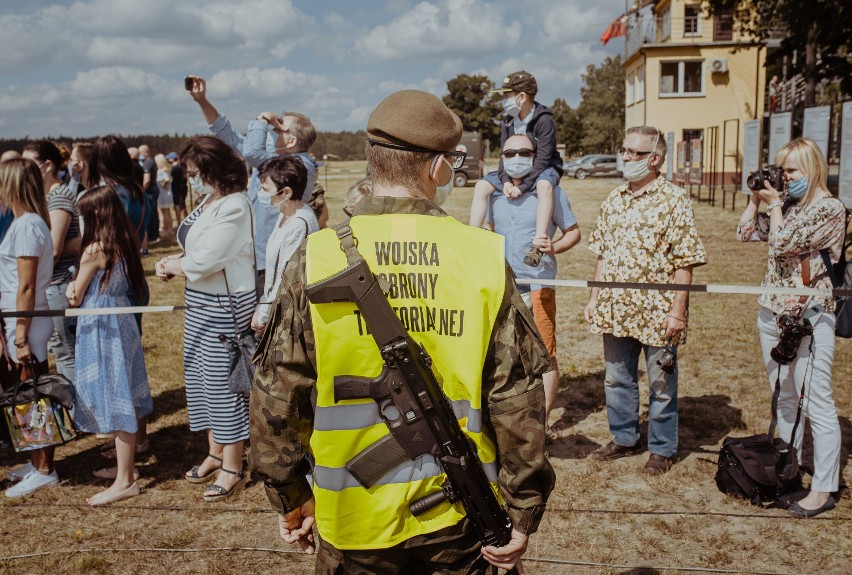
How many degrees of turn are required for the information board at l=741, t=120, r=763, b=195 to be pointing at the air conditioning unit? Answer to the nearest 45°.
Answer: approximately 135° to its right

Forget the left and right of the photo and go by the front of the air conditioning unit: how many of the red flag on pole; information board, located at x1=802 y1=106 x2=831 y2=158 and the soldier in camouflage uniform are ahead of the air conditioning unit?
2

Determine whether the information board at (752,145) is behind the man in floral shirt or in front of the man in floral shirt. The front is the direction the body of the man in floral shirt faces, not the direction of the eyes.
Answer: behind

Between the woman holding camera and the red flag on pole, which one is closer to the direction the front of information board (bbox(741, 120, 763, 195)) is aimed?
the woman holding camera

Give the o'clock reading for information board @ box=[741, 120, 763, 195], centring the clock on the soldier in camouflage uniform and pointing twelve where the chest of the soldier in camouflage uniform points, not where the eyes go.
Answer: The information board is roughly at 1 o'clock from the soldier in camouflage uniform.

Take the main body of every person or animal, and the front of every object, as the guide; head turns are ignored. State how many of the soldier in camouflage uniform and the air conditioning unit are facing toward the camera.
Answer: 1

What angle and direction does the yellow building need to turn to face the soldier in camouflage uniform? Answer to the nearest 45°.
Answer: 0° — it already faces them

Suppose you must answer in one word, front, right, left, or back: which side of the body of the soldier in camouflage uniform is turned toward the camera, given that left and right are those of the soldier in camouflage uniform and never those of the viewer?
back
